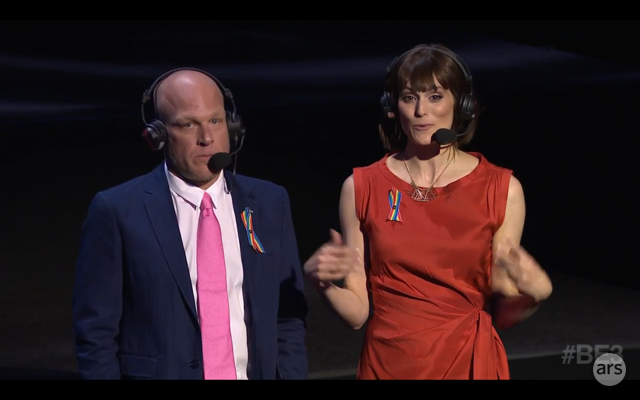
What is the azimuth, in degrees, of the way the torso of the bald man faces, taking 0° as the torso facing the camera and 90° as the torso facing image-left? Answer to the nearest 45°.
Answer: approximately 315°

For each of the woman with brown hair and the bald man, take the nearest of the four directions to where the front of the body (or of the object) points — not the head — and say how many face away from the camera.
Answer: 0

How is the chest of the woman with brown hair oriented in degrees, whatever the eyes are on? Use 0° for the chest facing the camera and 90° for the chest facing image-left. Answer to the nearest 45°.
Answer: approximately 0°

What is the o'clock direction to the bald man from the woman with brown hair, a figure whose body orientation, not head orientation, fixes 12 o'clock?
The bald man is roughly at 2 o'clock from the woman with brown hair.

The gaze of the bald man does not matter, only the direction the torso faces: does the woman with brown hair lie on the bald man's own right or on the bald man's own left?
on the bald man's own left
